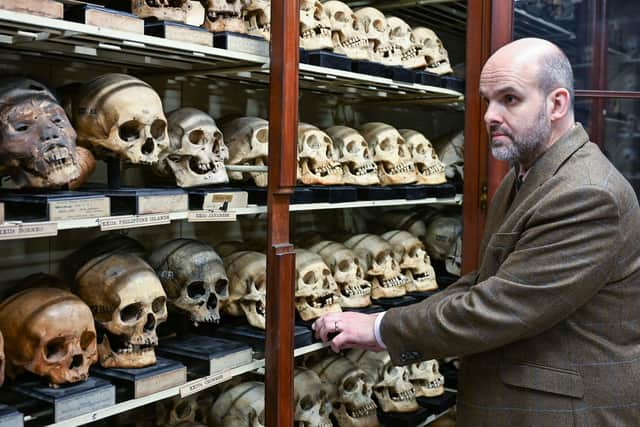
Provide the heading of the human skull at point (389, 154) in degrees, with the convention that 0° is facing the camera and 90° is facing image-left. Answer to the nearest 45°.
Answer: approximately 315°

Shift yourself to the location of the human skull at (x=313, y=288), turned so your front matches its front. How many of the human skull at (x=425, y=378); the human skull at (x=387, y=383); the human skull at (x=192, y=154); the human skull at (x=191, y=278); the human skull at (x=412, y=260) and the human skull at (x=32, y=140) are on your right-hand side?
3

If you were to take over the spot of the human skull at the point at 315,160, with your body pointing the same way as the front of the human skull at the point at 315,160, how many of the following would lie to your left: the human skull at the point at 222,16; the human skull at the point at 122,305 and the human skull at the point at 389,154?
1
